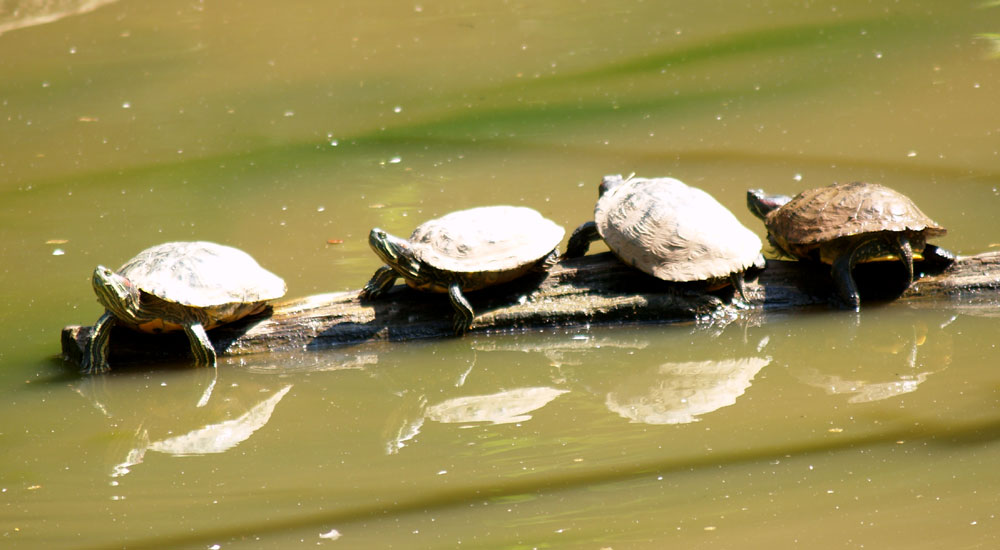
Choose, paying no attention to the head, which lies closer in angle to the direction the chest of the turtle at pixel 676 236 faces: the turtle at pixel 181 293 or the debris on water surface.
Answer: the turtle

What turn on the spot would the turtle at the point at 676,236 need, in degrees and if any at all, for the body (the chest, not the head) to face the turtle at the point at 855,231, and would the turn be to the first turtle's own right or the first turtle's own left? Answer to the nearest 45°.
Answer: approximately 135° to the first turtle's own right

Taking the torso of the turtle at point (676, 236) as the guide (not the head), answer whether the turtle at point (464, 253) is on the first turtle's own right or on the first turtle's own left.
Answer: on the first turtle's own left

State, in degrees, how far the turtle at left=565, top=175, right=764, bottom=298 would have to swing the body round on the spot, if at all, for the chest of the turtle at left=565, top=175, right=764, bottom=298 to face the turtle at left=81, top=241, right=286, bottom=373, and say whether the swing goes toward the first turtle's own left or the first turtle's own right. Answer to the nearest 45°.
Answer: approximately 45° to the first turtle's own left

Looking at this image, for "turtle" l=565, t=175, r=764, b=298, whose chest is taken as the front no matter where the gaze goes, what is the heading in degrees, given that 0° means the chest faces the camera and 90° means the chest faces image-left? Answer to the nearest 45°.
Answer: approximately 135°
